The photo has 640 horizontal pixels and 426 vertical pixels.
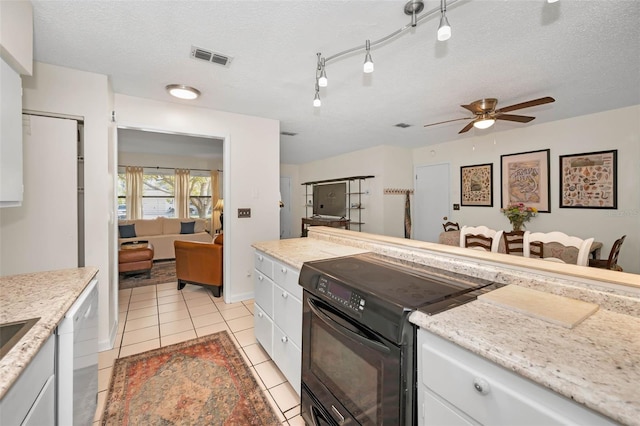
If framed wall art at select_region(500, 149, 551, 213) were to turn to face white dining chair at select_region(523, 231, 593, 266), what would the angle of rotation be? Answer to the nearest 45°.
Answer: approximately 45° to its left

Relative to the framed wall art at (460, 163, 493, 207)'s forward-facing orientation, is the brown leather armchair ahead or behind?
ahead

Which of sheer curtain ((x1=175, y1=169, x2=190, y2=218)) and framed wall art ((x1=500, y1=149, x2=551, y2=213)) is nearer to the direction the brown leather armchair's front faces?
the sheer curtain

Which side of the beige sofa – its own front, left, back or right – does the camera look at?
front

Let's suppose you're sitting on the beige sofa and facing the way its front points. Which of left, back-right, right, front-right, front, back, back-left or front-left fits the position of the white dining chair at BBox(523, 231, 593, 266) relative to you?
front-left

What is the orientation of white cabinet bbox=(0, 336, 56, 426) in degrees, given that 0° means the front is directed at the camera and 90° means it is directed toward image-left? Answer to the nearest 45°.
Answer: approximately 270°

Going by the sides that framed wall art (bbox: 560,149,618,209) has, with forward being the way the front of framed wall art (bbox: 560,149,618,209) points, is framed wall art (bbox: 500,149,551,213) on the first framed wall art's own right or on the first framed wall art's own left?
on the first framed wall art's own right

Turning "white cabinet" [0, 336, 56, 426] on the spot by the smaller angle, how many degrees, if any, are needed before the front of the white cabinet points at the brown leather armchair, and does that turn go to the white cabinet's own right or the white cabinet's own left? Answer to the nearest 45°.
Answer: approximately 45° to the white cabinet's own left

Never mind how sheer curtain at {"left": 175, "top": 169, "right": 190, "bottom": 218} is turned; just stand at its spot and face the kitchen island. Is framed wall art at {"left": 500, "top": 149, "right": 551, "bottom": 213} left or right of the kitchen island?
left

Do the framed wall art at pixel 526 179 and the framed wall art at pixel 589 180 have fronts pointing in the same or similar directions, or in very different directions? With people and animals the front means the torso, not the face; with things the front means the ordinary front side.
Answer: same or similar directions

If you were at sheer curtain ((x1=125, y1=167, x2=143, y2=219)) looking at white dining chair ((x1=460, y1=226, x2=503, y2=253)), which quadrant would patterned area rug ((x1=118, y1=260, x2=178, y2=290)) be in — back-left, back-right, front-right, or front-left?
front-right

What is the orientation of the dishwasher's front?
to the viewer's right

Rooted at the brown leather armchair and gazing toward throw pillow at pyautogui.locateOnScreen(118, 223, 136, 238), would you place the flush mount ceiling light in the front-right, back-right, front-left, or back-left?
back-left

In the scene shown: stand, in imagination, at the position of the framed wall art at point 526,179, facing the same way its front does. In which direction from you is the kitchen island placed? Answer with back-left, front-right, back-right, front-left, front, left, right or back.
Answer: front-left

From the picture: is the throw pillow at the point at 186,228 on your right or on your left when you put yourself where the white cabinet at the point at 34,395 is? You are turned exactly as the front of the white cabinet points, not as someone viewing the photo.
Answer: on your left

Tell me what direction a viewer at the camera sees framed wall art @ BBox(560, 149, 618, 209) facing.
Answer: facing the viewer and to the left of the viewer

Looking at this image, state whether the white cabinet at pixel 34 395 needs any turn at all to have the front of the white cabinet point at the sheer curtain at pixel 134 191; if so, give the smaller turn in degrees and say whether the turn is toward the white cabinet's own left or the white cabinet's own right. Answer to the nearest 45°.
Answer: approximately 90° to the white cabinet's own left
